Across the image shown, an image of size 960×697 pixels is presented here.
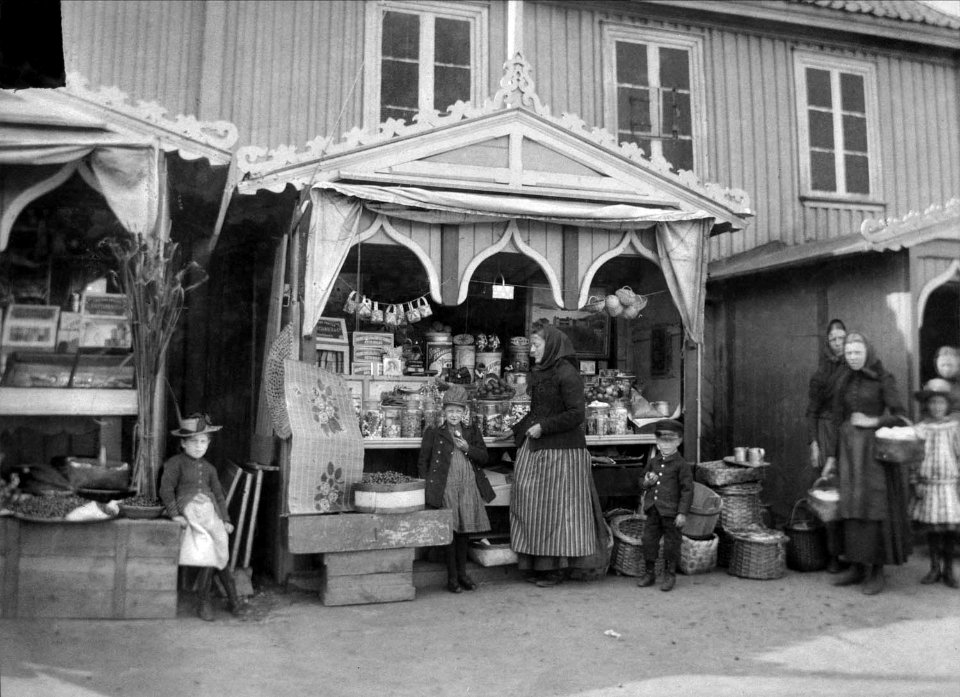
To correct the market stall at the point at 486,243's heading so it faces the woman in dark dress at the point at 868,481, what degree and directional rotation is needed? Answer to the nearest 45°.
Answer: approximately 90° to its left

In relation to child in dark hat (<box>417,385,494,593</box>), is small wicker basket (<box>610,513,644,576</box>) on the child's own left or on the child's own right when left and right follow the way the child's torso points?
on the child's own left

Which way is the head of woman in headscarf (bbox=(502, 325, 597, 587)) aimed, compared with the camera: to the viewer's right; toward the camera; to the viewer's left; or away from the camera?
to the viewer's left

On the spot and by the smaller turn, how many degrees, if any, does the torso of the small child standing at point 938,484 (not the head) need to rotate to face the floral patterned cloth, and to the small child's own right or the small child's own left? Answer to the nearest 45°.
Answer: approximately 45° to the small child's own right

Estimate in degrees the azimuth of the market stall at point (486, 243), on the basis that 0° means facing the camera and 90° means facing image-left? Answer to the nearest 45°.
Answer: approximately 0°

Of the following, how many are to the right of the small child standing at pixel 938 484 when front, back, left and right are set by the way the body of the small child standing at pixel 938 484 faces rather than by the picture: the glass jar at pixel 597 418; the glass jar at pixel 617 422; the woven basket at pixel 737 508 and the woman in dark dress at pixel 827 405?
4

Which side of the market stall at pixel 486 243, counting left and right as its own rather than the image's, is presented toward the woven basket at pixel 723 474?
left

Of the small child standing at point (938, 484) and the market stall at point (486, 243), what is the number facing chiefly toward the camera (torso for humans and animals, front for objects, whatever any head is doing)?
2

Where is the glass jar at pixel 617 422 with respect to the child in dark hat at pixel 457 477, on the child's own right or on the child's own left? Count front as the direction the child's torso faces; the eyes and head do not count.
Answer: on the child's own left

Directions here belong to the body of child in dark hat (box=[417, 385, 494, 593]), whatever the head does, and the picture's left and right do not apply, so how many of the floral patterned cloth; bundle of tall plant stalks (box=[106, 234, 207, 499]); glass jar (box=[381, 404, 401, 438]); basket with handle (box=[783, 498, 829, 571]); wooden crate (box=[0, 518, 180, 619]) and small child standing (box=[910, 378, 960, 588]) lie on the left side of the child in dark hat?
2

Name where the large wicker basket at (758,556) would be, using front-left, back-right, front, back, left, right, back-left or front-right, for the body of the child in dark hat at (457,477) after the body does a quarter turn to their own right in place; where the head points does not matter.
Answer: back

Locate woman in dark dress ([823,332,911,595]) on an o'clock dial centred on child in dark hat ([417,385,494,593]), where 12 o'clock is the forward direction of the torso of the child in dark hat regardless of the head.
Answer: The woman in dark dress is roughly at 9 o'clock from the child in dark hat.

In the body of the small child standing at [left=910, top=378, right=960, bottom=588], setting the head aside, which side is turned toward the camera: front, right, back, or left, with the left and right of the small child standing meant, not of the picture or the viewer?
front

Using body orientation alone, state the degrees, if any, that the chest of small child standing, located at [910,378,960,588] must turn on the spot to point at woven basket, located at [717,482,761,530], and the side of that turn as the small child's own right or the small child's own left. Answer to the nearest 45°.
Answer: approximately 90° to the small child's own right

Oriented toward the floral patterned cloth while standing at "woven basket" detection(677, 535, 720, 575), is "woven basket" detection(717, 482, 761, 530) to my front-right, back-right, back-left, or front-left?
back-right
